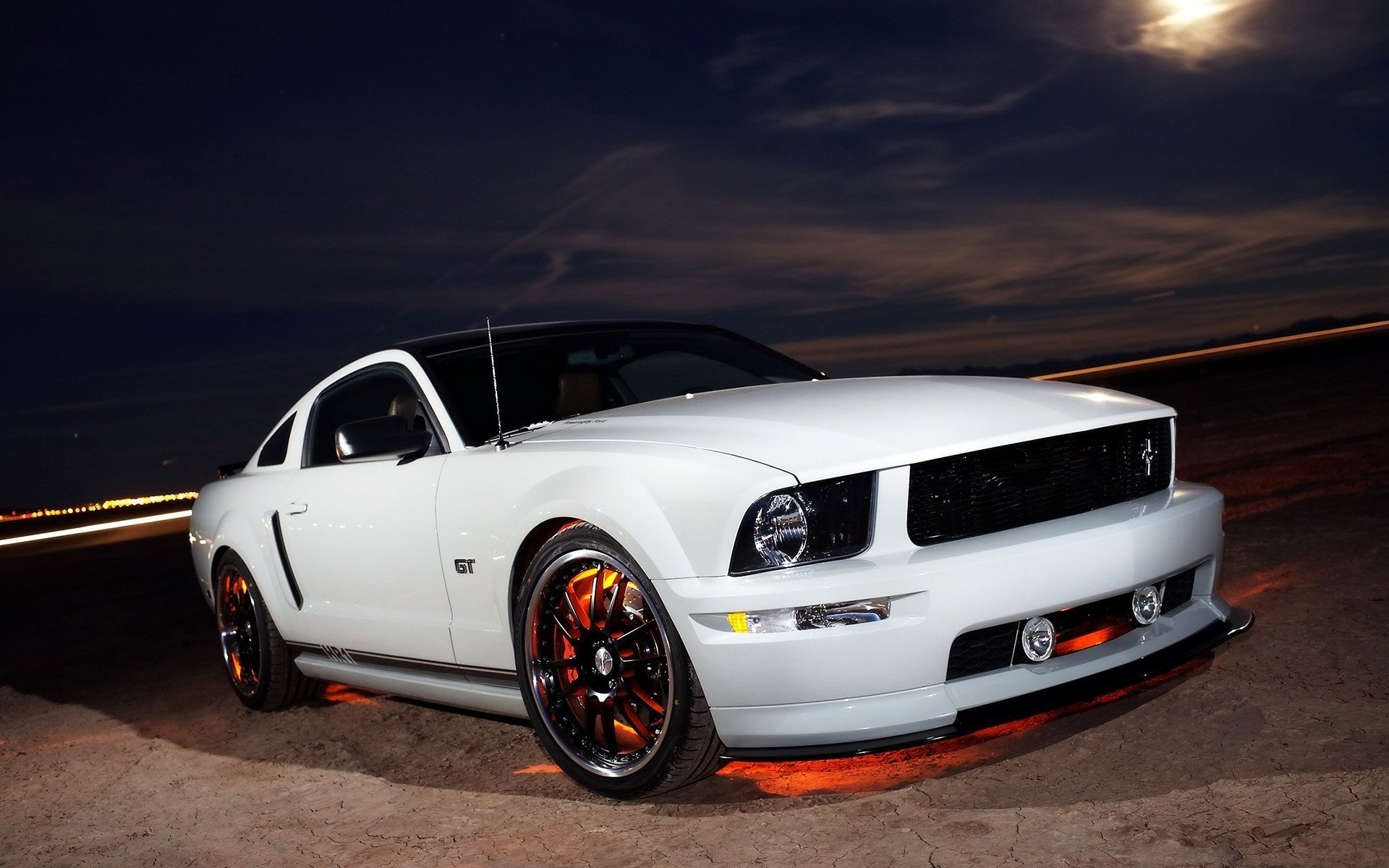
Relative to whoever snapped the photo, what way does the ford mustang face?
facing the viewer and to the right of the viewer
